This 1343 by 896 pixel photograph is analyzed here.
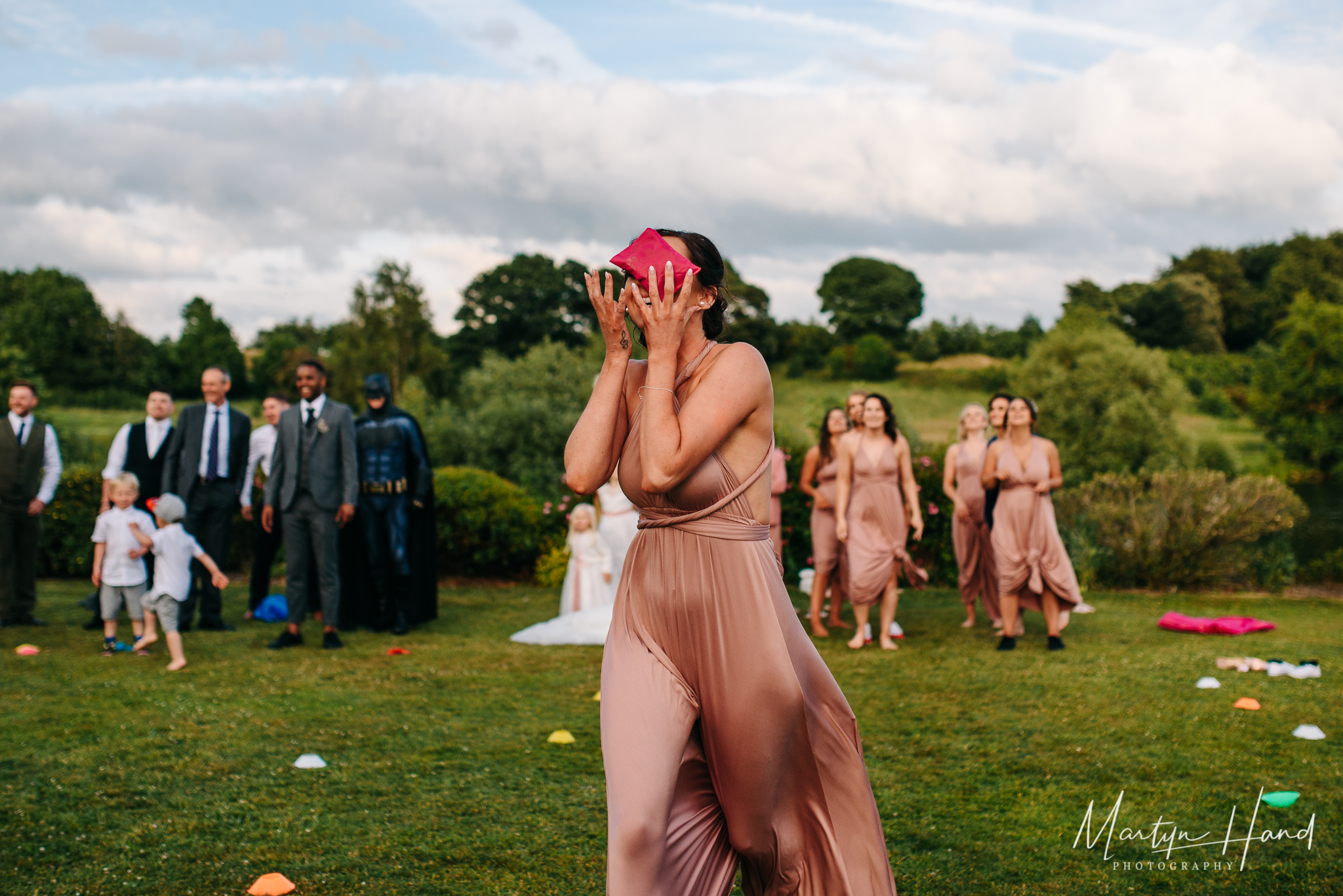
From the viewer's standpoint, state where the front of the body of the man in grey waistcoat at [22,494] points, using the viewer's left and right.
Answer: facing the viewer

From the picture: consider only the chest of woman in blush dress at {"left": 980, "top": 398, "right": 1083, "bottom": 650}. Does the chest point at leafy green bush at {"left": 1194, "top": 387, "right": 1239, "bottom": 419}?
no

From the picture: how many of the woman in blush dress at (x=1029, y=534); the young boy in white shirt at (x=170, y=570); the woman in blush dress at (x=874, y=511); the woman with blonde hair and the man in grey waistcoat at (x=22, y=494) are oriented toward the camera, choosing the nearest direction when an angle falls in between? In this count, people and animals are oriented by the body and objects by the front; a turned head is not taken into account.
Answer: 4

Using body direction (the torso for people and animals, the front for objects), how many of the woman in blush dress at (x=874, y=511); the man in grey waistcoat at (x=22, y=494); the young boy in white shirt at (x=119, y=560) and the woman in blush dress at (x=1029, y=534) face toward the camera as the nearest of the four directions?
4

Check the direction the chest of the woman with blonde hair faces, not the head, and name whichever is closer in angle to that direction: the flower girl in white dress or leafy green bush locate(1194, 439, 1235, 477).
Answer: the flower girl in white dress

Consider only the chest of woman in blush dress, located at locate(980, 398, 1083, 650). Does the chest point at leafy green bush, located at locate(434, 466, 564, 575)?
no

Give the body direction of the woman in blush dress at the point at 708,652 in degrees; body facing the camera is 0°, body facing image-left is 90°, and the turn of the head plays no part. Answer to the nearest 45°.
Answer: approximately 45°

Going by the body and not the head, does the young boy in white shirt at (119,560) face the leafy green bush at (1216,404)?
no

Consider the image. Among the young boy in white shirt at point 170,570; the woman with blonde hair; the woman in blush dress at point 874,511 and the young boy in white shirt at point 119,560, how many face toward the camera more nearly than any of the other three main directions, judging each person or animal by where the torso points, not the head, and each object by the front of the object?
3

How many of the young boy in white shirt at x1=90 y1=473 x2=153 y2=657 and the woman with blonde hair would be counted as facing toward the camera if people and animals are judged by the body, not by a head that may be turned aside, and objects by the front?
2

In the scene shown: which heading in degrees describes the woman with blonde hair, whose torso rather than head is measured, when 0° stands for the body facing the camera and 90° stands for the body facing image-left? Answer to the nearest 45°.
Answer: approximately 0°

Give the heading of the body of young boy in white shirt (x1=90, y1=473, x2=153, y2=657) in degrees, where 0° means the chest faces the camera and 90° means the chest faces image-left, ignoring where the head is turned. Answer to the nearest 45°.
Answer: approximately 0°

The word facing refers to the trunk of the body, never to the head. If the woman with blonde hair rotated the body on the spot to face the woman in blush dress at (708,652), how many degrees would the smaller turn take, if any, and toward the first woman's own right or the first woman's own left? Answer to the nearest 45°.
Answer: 0° — they already face them

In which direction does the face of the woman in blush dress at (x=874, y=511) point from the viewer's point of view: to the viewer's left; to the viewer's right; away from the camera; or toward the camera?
toward the camera

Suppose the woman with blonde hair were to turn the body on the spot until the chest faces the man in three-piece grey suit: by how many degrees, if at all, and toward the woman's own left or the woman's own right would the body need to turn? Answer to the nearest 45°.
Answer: approximately 45° to the woman's own right

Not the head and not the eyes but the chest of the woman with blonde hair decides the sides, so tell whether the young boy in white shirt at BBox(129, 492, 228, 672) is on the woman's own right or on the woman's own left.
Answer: on the woman's own right

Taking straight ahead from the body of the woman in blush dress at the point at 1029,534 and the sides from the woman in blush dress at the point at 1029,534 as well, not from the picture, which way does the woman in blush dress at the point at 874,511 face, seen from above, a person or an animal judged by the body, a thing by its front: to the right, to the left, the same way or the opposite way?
the same way

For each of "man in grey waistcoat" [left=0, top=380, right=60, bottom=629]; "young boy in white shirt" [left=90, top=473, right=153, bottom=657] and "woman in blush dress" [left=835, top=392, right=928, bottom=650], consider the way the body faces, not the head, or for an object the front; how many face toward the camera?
3

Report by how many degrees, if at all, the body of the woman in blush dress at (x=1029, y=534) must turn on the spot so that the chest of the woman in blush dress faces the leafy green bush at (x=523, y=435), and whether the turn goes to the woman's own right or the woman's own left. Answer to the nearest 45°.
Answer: approximately 135° to the woman's own right

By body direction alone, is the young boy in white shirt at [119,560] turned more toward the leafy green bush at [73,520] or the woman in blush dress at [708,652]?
the woman in blush dress

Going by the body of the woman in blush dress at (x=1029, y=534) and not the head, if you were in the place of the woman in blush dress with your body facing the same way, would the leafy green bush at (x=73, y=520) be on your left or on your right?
on your right
